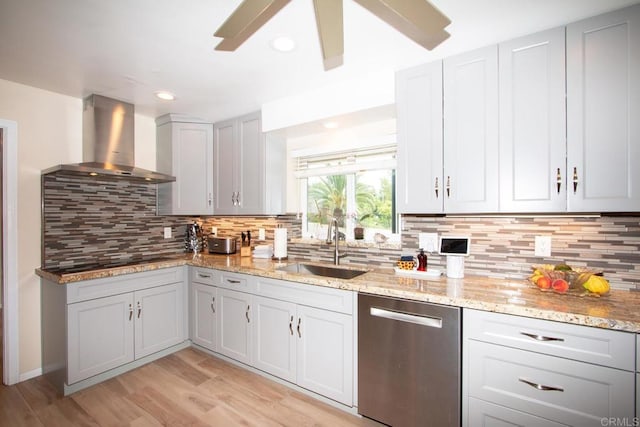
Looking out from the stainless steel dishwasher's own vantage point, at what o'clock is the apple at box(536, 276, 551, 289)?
The apple is roughly at 9 o'clock from the stainless steel dishwasher.

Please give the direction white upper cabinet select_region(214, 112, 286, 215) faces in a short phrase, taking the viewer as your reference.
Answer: facing the viewer and to the left of the viewer

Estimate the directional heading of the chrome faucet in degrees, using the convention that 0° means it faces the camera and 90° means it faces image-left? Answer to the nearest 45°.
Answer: approximately 45°

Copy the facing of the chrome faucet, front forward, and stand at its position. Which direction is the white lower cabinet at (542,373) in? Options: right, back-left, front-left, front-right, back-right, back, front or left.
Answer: left

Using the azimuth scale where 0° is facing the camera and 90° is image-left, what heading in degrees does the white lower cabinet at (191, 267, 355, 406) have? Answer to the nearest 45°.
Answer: approximately 45°

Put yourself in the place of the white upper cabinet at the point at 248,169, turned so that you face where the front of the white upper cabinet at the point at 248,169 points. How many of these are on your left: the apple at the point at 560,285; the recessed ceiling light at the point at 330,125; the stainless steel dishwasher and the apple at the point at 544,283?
4

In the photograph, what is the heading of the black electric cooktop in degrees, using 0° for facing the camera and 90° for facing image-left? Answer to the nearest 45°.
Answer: approximately 315°
